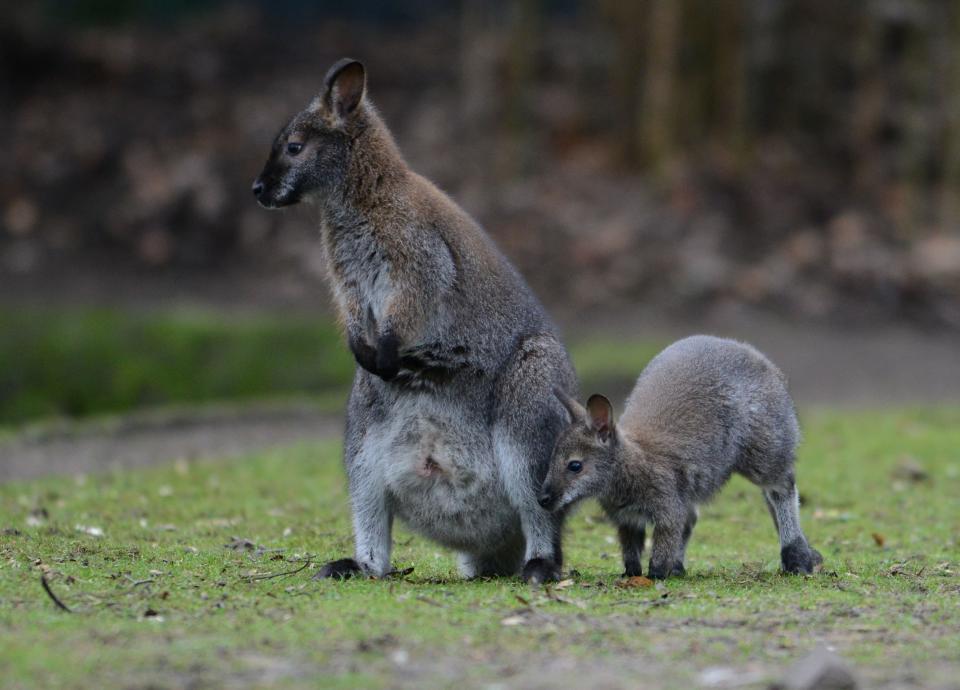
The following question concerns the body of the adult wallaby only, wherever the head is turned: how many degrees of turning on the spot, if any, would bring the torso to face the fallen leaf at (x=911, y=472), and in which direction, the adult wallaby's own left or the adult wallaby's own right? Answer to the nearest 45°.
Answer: approximately 180°

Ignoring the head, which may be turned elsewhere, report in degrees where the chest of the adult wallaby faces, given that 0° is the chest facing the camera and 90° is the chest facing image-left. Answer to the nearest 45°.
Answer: approximately 45°

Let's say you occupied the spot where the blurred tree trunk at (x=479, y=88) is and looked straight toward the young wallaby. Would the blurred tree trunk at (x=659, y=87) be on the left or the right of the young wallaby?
left

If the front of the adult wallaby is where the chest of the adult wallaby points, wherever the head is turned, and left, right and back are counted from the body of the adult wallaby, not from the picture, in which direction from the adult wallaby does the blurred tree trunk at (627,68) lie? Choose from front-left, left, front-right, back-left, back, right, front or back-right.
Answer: back-right

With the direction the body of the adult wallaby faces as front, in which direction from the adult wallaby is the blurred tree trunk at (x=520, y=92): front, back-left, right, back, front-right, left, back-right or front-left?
back-right

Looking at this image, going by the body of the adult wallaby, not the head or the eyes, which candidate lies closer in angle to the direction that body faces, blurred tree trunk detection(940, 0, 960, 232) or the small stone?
the small stone

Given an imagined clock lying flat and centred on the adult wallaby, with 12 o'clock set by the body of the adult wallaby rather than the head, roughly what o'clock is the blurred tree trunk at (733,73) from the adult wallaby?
The blurred tree trunk is roughly at 5 o'clock from the adult wallaby.

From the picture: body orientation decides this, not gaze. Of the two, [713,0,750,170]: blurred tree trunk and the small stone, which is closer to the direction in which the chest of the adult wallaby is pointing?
the small stone
